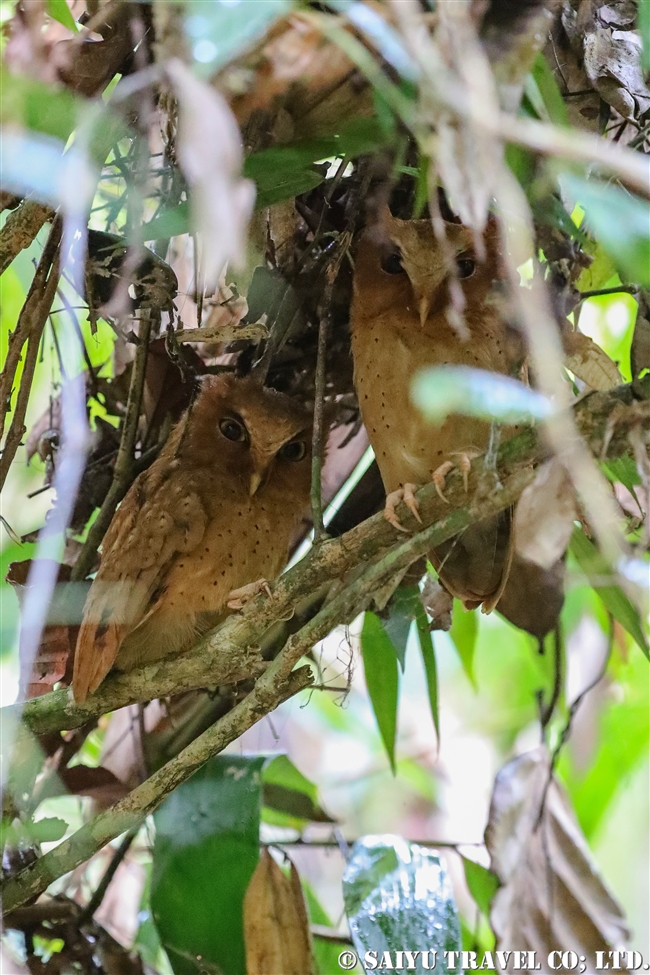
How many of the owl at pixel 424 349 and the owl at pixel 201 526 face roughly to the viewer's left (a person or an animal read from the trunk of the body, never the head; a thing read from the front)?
0

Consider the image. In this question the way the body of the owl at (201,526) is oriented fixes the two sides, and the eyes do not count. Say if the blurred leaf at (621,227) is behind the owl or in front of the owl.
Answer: in front

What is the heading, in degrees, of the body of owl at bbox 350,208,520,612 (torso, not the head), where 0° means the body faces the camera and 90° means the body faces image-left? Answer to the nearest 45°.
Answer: approximately 0°
